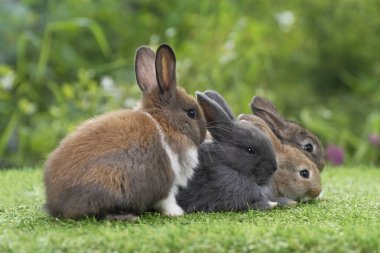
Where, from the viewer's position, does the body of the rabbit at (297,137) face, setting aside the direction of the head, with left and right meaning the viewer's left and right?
facing to the right of the viewer

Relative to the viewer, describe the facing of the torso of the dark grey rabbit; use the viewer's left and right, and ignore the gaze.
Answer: facing to the right of the viewer

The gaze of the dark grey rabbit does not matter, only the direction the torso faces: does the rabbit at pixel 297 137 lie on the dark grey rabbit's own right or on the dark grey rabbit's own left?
on the dark grey rabbit's own left

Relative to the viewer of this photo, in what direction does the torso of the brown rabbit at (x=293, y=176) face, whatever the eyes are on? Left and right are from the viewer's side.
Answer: facing to the right of the viewer

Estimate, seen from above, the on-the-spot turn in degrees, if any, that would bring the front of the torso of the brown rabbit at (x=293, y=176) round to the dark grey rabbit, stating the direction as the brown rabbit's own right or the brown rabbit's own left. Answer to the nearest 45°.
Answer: approximately 135° to the brown rabbit's own right

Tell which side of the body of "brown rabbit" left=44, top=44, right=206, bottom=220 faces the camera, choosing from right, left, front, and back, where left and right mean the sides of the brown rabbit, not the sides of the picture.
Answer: right

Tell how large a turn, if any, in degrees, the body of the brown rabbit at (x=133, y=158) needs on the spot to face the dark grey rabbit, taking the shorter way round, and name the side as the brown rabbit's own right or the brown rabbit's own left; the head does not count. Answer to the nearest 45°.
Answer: approximately 45° to the brown rabbit's own left
